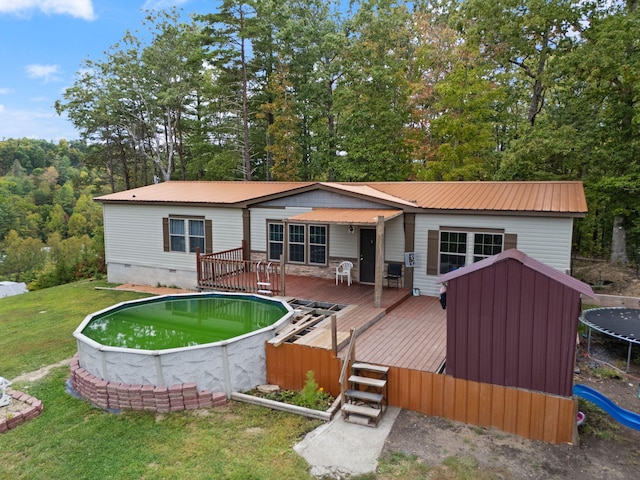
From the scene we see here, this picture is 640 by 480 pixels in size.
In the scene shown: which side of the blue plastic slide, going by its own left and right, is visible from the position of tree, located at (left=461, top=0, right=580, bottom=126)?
left

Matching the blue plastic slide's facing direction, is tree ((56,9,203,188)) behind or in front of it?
behind

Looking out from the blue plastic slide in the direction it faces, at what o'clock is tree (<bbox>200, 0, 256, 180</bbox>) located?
The tree is roughly at 7 o'clock from the blue plastic slide.

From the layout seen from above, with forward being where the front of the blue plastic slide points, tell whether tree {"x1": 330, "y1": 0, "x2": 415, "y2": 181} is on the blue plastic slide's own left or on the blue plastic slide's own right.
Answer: on the blue plastic slide's own left

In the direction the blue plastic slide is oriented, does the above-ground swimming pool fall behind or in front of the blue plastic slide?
behind

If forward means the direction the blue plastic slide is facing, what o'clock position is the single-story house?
The single-story house is roughly at 7 o'clock from the blue plastic slide.

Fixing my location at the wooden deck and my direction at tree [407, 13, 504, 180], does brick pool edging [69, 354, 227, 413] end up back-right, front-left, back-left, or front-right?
back-left
